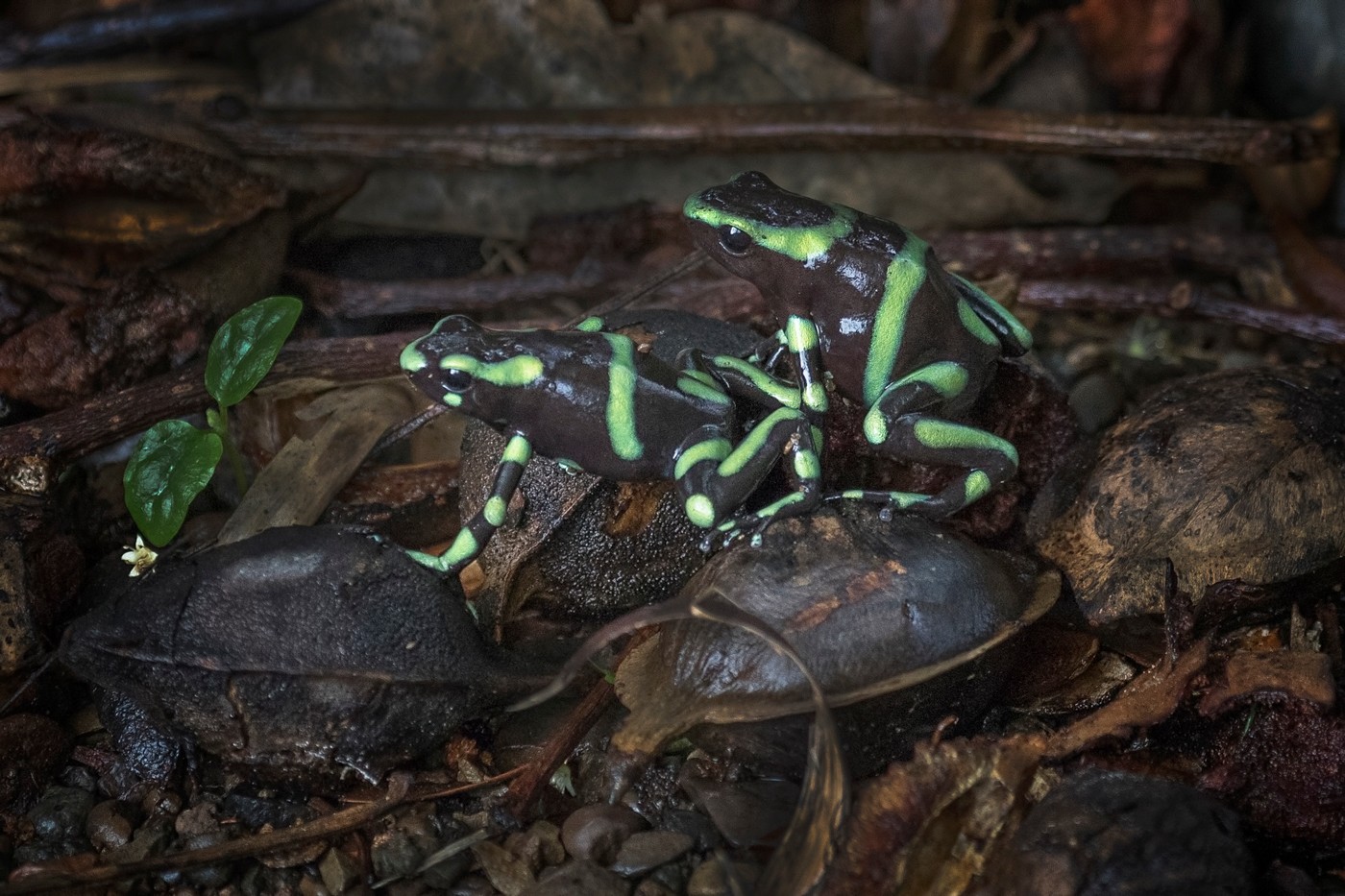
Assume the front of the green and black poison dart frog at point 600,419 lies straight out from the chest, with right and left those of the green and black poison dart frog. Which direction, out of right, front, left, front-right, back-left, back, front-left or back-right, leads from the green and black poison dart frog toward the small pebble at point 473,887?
left

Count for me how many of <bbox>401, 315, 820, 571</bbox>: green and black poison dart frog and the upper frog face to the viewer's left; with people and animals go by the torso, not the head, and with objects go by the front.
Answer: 2

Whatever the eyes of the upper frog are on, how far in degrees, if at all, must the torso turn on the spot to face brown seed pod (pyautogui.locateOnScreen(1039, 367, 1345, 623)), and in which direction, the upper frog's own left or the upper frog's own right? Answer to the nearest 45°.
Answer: approximately 180°

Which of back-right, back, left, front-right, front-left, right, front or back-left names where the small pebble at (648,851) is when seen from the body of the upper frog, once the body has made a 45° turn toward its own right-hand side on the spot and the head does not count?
back-left

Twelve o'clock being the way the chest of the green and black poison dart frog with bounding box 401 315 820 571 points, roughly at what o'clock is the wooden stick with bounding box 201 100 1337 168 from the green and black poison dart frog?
The wooden stick is roughly at 3 o'clock from the green and black poison dart frog.

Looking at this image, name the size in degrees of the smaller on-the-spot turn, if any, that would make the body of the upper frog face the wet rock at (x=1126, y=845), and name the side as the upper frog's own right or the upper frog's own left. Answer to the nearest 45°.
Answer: approximately 135° to the upper frog's own left

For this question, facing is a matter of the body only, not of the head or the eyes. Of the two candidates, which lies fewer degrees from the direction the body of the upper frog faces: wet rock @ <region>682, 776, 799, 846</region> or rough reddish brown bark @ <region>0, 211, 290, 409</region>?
the rough reddish brown bark

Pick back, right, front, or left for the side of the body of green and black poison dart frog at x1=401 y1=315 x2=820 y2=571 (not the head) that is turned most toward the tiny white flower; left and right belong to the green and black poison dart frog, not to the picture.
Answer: front

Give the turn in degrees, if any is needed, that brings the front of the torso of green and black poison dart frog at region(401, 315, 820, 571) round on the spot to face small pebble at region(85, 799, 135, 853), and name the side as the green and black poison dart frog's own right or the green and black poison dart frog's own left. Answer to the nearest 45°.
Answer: approximately 45° to the green and black poison dart frog's own left

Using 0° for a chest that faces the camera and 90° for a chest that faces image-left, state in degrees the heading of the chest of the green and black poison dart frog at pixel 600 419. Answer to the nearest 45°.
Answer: approximately 90°

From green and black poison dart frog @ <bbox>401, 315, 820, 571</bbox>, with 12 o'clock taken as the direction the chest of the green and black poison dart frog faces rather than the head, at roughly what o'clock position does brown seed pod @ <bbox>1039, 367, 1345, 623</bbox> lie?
The brown seed pod is roughly at 6 o'clock from the green and black poison dart frog.

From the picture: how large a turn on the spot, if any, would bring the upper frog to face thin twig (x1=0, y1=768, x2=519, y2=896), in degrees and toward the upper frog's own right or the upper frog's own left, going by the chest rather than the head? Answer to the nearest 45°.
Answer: approximately 45° to the upper frog's own left

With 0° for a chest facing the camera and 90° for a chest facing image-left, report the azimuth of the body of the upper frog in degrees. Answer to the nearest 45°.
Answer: approximately 90°

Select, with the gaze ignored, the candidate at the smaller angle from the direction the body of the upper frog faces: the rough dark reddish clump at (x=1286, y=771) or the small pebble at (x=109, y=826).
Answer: the small pebble

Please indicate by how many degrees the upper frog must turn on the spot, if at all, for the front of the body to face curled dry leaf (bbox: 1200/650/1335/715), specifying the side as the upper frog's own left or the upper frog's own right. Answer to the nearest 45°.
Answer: approximately 135° to the upper frog's own left
